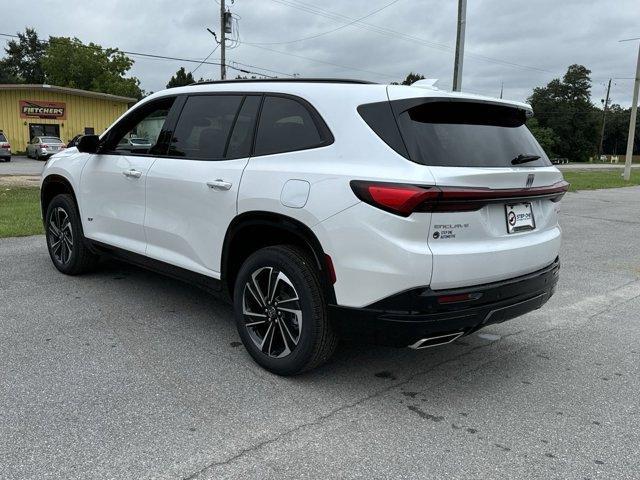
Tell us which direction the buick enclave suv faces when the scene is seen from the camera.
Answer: facing away from the viewer and to the left of the viewer

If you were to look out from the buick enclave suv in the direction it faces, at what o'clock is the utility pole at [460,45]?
The utility pole is roughly at 2 o'clock from the buick enclave suv.

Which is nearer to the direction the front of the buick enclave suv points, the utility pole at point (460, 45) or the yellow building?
the yellow building

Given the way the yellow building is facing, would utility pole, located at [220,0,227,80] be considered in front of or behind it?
in front

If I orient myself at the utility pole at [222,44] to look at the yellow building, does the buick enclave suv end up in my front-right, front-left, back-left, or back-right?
back-left

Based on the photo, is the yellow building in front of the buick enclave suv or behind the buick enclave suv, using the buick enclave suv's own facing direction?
in front

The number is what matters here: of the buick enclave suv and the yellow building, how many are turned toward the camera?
1

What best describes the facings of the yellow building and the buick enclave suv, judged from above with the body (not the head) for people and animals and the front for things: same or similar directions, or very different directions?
very different directions

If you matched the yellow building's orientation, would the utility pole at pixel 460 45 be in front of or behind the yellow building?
in front

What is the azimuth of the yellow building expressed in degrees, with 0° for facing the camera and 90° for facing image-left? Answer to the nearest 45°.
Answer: approximately 0°
